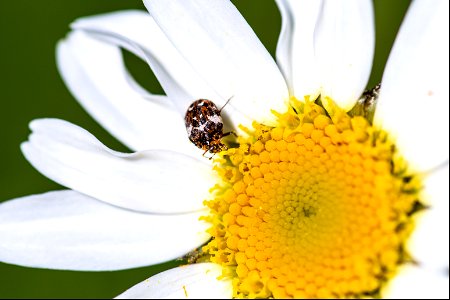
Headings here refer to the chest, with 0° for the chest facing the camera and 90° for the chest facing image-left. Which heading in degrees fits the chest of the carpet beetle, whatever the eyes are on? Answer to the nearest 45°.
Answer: approximately 315°
